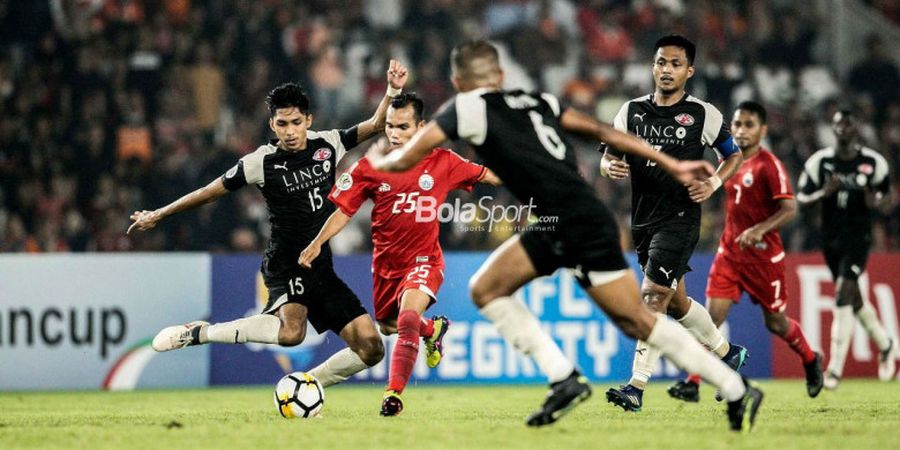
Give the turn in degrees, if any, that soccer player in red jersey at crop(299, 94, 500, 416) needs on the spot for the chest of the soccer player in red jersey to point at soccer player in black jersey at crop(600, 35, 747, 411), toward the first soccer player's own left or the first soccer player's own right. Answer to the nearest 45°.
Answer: approximately 90° to the first soccer player's own left

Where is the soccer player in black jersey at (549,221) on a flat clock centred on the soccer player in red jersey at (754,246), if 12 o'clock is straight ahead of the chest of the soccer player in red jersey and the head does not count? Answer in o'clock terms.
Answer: The soccer player in black jersey is roughly at 11 o'clock from the soccer player in red jersey.

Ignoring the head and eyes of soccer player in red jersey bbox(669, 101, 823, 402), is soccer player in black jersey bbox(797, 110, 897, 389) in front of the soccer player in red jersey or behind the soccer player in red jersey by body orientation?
behind

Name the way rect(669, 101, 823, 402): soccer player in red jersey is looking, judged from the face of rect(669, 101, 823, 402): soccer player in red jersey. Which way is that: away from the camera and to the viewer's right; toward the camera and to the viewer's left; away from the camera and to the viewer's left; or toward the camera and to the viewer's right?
toward the camera and to the viewer's left

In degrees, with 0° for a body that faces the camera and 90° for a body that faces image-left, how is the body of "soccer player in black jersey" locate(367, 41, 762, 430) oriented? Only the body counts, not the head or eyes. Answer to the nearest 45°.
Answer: approximately 135°

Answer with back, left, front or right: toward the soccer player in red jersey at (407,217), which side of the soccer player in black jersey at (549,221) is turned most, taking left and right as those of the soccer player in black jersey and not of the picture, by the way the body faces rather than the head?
front

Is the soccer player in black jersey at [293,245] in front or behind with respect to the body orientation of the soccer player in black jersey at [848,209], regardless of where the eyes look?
in front

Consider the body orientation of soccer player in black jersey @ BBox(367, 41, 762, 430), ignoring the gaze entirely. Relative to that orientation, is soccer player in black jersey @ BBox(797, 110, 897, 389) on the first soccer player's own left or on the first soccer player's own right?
on the first soccer player's own right

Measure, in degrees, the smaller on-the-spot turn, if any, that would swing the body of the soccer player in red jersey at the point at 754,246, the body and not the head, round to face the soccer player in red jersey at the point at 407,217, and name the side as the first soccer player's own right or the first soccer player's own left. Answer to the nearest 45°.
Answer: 0° — they already face them
